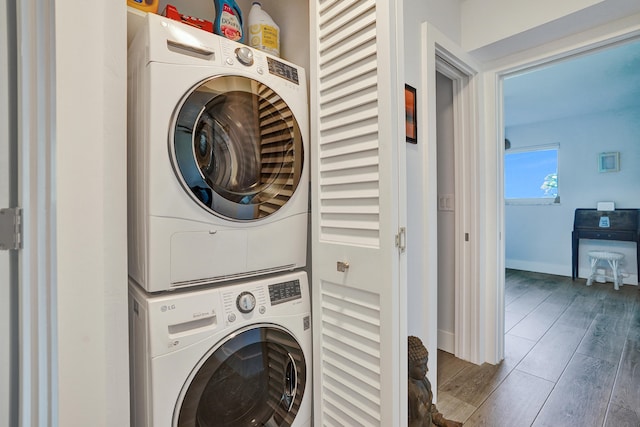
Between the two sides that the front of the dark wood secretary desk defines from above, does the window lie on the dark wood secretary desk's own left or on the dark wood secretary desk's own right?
on the dark wood secretary desk's own right

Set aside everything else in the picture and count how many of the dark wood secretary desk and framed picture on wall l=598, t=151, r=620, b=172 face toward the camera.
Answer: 2

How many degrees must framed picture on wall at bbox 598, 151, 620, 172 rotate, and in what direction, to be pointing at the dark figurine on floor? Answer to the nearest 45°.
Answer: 0° — it already faces it

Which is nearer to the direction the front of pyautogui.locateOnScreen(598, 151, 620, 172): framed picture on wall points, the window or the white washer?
the white washer

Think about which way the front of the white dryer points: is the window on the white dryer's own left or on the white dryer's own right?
on the white dryer's own left
